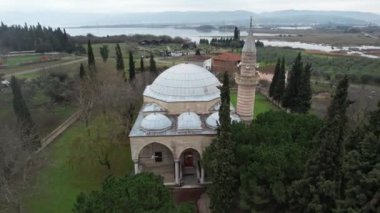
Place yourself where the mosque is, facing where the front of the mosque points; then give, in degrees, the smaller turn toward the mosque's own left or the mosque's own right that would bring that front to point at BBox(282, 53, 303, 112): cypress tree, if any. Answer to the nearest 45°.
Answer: approximately 135° to the mosque's own left

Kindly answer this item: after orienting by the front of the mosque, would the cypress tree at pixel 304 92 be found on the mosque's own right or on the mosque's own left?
on the mosque's own left

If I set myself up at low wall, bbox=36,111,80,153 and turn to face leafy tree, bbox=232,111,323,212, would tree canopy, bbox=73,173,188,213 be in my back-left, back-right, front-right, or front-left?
front-right

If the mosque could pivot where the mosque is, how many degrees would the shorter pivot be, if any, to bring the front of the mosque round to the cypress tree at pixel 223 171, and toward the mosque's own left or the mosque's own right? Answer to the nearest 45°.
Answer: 0° — it already faces it

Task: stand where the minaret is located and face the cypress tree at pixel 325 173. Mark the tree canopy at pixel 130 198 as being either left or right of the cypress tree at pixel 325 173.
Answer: right

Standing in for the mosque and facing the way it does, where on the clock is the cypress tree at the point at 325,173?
The cypress tree is roughly at 11 o'clock from the mosque.

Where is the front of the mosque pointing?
toward the camera

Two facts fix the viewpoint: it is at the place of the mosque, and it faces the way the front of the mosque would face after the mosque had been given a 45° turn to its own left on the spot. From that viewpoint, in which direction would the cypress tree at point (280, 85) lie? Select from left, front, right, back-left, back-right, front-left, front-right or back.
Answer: left

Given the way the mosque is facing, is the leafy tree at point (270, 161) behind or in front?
in front

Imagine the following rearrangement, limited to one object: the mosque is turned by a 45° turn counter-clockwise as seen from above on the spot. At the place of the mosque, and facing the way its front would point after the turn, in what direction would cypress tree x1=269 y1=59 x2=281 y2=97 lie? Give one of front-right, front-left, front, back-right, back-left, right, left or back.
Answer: left

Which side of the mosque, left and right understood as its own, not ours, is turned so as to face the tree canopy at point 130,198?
front
